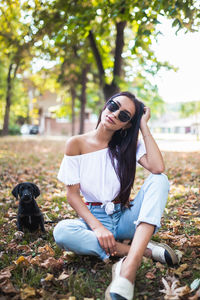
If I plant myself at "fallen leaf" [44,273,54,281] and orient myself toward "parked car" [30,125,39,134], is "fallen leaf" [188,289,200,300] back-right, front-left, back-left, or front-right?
back-right

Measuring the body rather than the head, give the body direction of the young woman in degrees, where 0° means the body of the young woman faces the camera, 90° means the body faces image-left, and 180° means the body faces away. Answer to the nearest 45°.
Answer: approximately 0°

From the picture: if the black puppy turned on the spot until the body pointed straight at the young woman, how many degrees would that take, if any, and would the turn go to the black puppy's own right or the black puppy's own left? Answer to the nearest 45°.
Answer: approximately 45° to the black puppy's own left

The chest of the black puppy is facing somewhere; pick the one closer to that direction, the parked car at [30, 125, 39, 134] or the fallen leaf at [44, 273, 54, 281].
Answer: the fallen leaf

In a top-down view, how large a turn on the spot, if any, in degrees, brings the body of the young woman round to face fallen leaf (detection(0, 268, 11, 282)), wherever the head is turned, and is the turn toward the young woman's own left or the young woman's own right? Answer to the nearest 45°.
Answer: approximately 45° to the young woman's own right

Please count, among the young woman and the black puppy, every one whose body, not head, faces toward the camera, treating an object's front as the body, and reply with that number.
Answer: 2

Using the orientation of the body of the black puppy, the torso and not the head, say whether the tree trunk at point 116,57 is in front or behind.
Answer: behind
